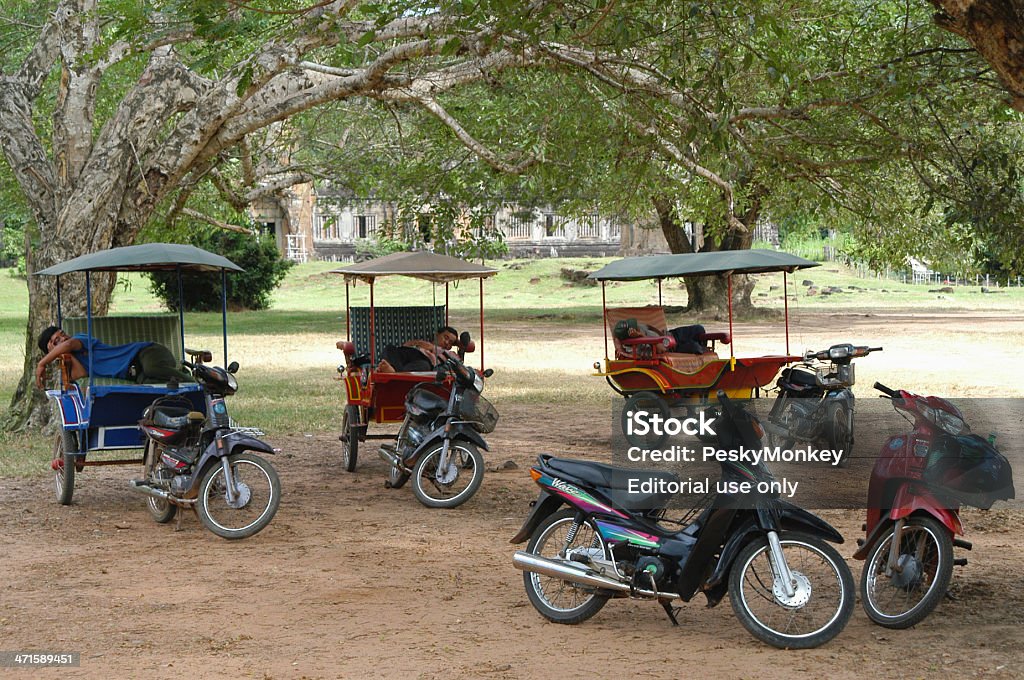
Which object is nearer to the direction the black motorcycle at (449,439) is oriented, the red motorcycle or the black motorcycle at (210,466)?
the red motorcycle

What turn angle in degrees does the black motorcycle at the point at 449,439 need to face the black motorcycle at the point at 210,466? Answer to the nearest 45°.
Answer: approximately 90° to its right

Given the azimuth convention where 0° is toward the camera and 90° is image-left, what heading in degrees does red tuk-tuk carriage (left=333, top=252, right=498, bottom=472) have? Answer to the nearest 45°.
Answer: approximately 315°

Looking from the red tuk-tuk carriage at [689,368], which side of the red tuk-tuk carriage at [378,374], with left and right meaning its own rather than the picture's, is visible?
left

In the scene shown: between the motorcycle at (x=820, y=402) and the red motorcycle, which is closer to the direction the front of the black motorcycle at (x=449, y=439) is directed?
the red motorcycle

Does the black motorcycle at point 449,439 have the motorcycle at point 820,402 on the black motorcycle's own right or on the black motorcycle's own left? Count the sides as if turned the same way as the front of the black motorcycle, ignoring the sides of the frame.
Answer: on the black motorcycle's own left

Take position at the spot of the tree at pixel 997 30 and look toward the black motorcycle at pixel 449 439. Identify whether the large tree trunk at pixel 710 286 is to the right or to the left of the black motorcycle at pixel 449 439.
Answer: right
